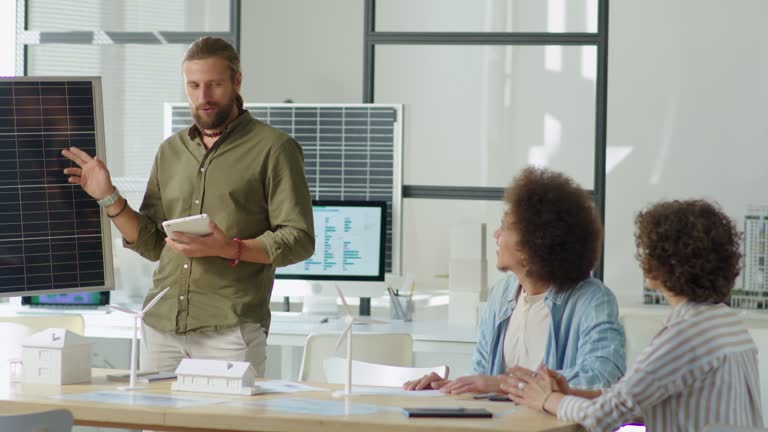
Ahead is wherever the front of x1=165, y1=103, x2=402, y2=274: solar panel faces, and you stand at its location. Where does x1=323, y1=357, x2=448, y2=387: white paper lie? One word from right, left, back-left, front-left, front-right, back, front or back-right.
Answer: front

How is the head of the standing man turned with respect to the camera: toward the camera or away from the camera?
toward the camera

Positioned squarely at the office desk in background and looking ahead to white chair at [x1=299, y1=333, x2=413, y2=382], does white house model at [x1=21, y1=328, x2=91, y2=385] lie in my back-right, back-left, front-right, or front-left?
front-right

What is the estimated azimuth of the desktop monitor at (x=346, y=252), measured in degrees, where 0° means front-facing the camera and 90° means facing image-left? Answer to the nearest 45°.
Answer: approximately 0°

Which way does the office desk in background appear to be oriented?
toward the camera

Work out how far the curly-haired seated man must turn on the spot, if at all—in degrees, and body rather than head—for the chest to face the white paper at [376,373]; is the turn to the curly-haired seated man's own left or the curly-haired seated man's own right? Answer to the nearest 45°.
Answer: approximately 45° to the curly-haired seated man's own right

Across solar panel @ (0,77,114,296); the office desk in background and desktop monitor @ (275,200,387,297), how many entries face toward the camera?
3

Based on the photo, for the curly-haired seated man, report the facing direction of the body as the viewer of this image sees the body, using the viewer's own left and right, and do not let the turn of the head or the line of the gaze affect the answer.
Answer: facing the viewer and to the left of the viewer

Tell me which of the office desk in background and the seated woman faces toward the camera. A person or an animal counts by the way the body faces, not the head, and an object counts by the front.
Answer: the office desk in background

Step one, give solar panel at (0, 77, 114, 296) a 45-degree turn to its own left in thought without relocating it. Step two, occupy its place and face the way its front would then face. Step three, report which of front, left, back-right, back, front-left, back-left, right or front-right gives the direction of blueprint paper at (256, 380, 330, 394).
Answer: front

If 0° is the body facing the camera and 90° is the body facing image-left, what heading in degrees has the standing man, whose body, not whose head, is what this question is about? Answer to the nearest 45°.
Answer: approximately 45°

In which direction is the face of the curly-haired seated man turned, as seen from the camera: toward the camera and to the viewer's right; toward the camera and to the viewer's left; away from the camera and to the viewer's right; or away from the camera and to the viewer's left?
away from the camera and to the viewer's left
